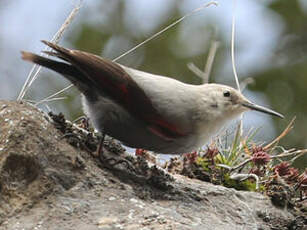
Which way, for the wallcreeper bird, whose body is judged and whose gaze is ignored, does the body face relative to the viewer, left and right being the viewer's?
facing to the right of the viewer

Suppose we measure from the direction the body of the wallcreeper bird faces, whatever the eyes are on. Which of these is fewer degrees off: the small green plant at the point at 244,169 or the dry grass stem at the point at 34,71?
the small green plant

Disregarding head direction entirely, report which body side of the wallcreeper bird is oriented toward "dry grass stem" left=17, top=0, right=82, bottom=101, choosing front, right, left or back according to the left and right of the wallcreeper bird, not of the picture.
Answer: back
